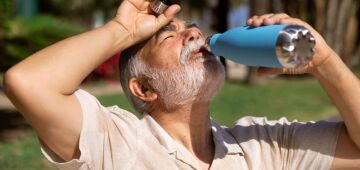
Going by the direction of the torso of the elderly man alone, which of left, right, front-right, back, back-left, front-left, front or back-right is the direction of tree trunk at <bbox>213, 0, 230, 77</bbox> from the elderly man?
back-left

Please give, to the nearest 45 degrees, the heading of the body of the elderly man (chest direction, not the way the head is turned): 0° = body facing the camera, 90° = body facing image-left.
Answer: approximately 315°

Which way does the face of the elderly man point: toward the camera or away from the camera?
toward the camera
